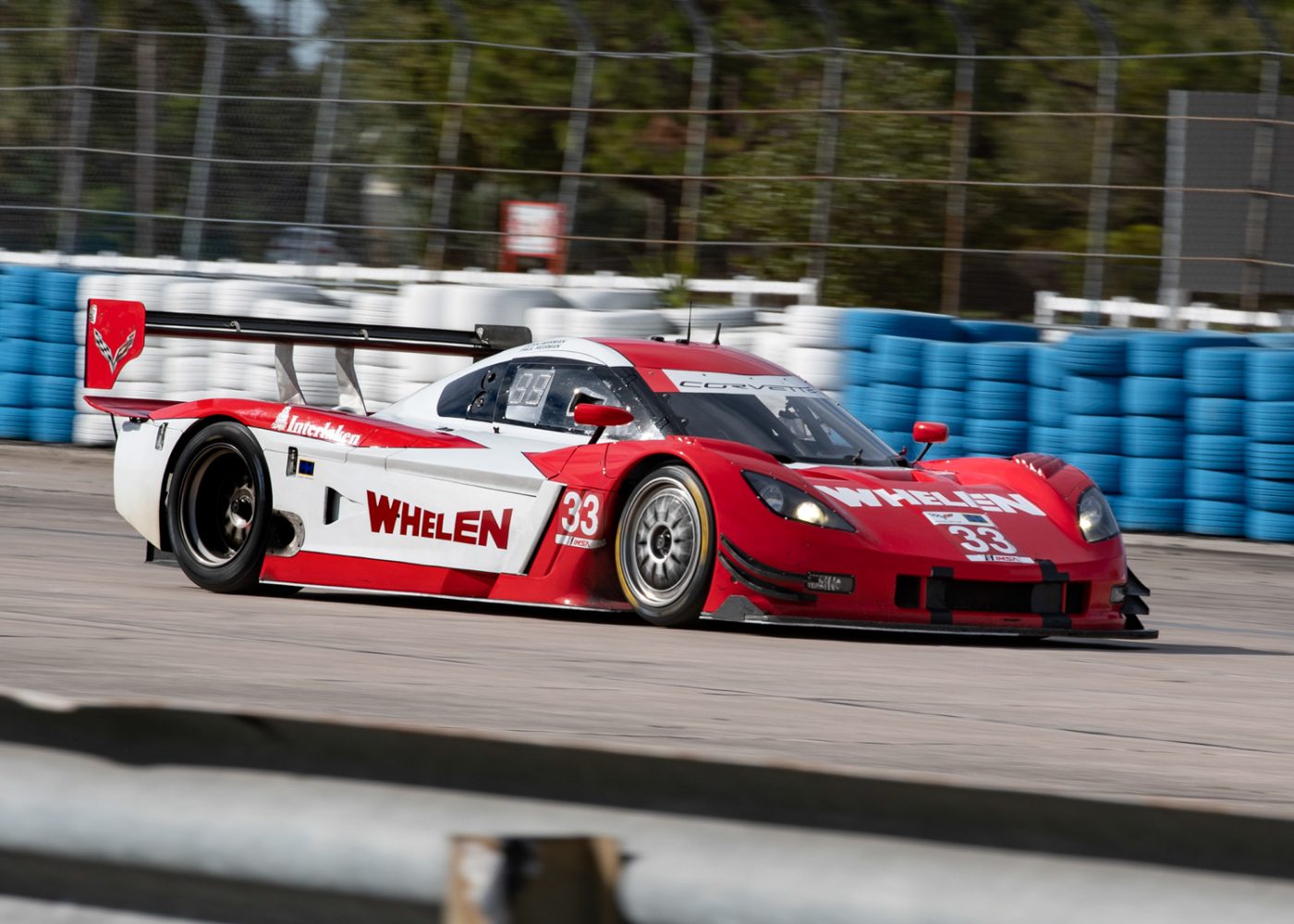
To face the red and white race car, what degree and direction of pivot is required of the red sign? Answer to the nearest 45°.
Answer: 0° — it already faces it

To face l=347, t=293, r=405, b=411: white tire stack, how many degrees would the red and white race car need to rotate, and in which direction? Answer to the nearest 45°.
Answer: approximately 135° to its left

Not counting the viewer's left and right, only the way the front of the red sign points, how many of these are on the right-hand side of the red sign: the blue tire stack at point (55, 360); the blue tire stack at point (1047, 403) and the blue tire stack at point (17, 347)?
2

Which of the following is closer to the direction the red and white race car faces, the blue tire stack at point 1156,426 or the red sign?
the blue tire stack

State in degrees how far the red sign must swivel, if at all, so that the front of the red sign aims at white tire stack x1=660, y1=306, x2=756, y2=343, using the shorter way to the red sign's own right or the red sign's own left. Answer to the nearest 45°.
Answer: approximately 45° to the red sign's own left

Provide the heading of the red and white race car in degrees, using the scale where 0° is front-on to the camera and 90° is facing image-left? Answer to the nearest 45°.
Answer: approximately 315°

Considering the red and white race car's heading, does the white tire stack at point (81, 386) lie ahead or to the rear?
to the rear
